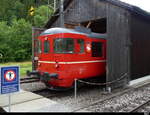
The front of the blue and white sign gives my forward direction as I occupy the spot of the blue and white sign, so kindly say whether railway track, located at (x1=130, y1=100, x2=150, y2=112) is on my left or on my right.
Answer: on my left

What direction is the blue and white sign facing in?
toward the camera

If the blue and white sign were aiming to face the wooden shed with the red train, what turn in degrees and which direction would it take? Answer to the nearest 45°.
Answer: approximately 135° to its left
